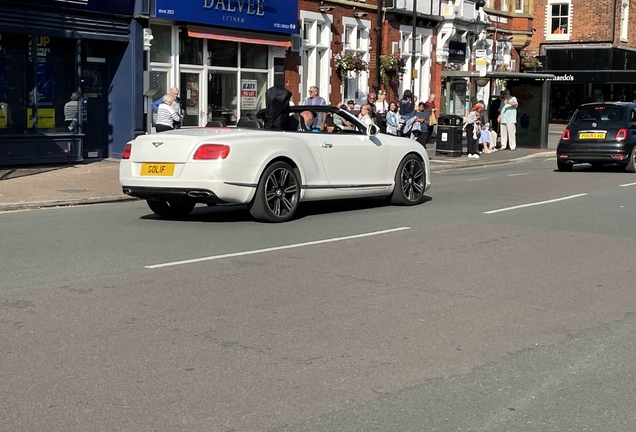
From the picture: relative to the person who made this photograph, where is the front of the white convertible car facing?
facing away from the viewer and to the right of the viewer

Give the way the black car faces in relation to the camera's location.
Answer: facing away from the viewer and to the right of the viewer

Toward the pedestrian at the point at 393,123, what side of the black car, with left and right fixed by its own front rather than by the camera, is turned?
left

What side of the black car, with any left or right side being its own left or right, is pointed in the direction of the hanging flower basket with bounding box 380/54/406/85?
left

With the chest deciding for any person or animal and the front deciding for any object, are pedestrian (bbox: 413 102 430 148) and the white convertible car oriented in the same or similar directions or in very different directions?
very different directions

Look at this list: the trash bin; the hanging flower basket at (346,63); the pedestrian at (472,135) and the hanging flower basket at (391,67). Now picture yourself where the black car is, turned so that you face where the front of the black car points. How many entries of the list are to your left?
4

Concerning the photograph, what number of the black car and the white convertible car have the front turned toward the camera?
0

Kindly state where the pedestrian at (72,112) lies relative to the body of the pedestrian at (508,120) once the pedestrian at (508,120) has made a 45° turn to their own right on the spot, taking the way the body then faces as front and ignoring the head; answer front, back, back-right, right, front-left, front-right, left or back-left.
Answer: front

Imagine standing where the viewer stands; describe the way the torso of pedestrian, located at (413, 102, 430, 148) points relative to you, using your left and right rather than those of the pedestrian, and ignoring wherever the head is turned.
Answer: facing the viewer and to the left of the viewer

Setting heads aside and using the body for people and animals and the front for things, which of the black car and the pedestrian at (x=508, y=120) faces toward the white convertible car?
the pedestrian

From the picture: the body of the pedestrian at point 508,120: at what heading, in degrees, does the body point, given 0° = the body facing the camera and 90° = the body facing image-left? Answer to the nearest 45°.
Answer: approximately 0°

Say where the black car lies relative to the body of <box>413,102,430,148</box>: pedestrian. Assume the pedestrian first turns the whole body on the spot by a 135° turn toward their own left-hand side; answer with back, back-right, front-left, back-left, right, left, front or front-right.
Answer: front-right
